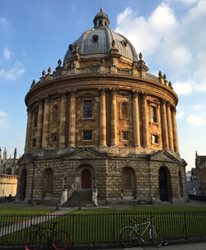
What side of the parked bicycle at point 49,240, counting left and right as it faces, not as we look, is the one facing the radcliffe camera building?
right

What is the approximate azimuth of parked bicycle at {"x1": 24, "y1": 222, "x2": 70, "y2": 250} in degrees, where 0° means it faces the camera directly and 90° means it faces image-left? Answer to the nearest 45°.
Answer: approximately 90°

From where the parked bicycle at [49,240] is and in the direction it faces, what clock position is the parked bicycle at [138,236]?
the parked bicycle at [138,236] is roughly at 6 o'clock from the parked bicycle at [49,240].
